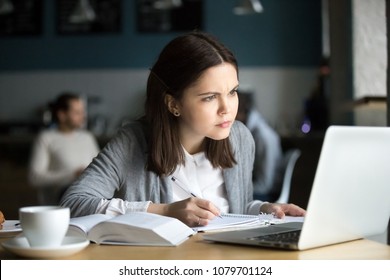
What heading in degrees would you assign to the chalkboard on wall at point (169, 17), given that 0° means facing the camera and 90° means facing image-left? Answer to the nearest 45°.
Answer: approximately 0°

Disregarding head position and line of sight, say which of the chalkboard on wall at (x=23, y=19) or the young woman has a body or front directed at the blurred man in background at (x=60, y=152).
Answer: the chalkboard on wall

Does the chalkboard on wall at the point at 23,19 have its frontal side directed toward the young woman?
yes

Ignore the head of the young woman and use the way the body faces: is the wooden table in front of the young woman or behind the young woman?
in front

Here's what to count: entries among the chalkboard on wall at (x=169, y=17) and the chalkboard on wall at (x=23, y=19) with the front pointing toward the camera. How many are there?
2

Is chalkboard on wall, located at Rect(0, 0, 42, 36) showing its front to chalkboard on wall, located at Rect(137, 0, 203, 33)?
no

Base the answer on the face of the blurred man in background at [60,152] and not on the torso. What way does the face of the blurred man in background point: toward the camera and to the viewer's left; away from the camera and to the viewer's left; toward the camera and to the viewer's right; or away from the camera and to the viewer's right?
toward the camera and to the viewer's right

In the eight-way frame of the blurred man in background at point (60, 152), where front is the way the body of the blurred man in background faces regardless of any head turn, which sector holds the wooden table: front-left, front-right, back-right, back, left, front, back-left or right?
front-right

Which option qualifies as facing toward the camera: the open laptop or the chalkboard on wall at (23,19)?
the chalkboard on wall

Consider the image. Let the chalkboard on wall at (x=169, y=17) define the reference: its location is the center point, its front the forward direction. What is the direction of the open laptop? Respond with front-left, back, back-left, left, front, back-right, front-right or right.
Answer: front

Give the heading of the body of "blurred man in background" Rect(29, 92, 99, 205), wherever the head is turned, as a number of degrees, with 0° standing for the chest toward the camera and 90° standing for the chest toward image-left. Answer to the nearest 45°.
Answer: approximately 315°

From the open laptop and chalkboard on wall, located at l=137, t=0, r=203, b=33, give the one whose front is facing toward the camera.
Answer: the chalkboard on wall

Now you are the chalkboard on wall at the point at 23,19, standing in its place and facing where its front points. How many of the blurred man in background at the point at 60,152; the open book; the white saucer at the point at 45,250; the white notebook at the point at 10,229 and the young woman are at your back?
0

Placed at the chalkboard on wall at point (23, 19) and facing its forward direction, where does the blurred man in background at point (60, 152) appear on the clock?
The blurred man in background is roughly at 12 o'clock from the chalkboard on wall.

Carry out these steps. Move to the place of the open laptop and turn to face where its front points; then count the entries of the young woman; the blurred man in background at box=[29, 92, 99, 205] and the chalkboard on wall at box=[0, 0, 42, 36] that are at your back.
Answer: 0

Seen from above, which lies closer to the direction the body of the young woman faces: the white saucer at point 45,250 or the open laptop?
the open laptop

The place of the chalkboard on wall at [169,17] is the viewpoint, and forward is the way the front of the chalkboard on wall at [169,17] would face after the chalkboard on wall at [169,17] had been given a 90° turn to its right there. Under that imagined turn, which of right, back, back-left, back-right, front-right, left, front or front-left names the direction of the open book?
left

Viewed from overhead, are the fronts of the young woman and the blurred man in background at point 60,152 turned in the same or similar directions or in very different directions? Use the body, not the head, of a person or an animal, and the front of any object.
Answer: same or similar directions

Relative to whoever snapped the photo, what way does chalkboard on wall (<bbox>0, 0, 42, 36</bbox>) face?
facing the viewer
